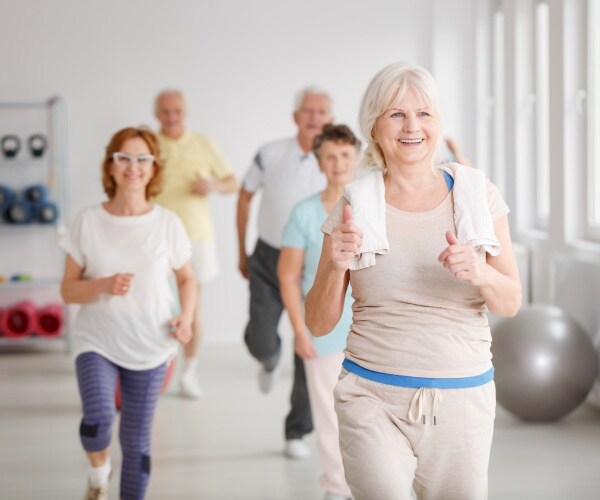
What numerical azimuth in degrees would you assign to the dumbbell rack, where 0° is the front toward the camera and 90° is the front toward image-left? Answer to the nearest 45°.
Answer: approximately 0°

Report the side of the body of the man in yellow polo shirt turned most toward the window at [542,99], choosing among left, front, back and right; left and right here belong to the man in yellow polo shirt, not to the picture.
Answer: left

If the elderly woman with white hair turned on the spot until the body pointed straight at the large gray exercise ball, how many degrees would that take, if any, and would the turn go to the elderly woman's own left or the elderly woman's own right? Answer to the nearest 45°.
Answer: approximately 180°

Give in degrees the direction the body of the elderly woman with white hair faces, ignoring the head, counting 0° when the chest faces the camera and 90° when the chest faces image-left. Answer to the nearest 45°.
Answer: approximately 0°

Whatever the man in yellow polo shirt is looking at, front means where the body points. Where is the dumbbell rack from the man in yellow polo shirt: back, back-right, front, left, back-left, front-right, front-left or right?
back-right
